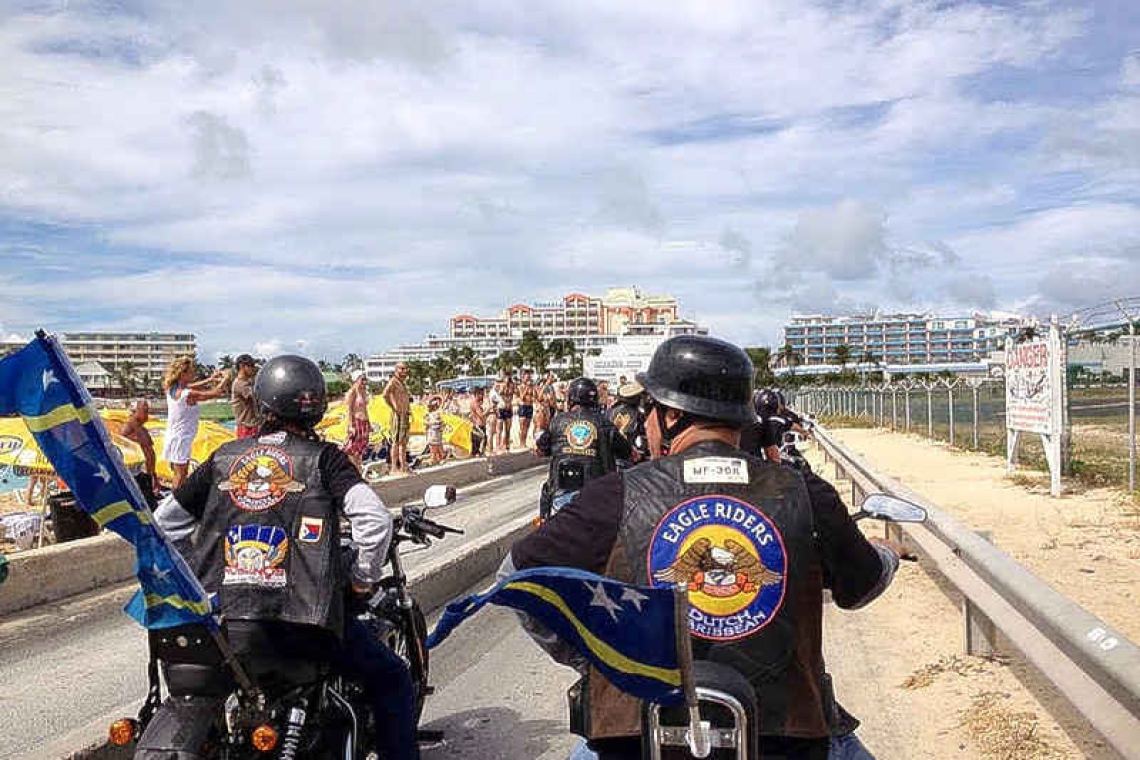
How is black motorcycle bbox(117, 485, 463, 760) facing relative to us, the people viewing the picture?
facing away from the viewer and to the right of the viewer

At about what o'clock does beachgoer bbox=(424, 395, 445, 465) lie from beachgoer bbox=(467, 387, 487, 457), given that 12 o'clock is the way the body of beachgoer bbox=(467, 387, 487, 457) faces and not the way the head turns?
beachgoer bbox=(424, 395, 445, 465) is roughly at 2 o'clock from beachgoer bbox=(467, 387, 487, 457).

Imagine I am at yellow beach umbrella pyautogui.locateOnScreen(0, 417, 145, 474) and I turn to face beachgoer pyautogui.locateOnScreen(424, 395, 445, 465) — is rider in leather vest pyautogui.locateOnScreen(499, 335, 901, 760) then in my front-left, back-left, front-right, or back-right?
back-right

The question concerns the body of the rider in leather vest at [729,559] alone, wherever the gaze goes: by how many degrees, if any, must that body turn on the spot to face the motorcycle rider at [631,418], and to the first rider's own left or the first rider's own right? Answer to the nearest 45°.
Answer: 0° — they already face them

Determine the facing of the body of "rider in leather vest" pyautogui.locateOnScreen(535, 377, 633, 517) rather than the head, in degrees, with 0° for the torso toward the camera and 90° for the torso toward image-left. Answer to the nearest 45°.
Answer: approximately 180°

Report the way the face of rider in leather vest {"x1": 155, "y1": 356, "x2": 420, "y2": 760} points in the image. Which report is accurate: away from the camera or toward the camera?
away from the camera

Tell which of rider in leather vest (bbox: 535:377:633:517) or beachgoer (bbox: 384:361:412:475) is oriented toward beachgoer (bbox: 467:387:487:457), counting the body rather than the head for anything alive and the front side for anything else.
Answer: the rider in leather vest

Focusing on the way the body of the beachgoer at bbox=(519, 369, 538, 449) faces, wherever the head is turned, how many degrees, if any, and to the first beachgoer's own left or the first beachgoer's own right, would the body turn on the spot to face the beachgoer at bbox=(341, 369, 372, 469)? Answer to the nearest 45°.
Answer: approximately 45° to the first beachgoer's own right

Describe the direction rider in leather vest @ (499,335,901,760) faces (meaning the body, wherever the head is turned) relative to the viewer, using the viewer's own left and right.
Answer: facing away from the viewer

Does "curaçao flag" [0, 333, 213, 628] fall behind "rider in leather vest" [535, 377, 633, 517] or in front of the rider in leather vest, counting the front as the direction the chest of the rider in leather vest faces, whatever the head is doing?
behind
